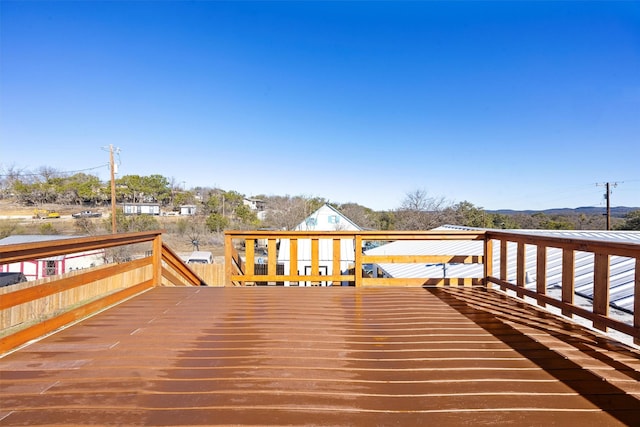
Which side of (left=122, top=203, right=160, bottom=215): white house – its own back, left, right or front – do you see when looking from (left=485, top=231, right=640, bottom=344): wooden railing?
front

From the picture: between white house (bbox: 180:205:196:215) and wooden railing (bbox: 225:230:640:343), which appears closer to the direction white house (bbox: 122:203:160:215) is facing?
the wooden railing

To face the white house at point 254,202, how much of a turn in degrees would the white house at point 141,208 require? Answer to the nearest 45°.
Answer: approximately 135° to its left

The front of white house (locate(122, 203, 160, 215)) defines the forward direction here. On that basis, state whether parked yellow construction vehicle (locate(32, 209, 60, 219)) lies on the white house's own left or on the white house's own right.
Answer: on the white house's own right

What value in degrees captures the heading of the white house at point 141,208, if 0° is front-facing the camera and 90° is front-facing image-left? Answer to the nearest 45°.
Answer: approximately 0°

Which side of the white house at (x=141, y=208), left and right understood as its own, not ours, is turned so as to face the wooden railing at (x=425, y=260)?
front

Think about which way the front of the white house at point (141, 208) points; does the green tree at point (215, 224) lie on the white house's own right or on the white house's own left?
on the white house's own left

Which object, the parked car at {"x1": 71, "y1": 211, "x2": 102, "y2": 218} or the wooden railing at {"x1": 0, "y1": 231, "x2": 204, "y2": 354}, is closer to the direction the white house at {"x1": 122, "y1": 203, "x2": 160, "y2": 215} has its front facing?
the wooden railing

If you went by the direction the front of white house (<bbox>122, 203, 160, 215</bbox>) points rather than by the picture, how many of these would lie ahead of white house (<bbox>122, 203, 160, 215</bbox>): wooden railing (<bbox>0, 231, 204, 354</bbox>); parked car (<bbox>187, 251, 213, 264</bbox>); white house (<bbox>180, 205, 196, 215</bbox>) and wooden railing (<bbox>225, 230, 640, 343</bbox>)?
3

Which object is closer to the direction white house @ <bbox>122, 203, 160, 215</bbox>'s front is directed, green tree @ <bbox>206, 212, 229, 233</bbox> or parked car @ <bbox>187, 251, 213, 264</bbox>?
the parked car

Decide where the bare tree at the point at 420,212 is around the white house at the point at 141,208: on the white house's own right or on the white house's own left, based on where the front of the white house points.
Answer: on the white house's own left

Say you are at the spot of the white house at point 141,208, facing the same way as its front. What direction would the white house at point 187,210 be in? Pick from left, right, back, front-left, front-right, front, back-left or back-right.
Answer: back-left

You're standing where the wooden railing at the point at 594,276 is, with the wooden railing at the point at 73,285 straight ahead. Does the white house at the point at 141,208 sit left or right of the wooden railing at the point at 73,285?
right

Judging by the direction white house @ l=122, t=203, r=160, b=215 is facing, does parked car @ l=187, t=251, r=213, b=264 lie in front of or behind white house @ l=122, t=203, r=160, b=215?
in front

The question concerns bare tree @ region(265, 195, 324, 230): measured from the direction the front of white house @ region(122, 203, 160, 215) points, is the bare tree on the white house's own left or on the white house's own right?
on the white house's own left

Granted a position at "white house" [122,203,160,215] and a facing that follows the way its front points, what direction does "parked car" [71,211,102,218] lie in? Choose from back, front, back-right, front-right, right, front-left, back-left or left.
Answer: front-right
